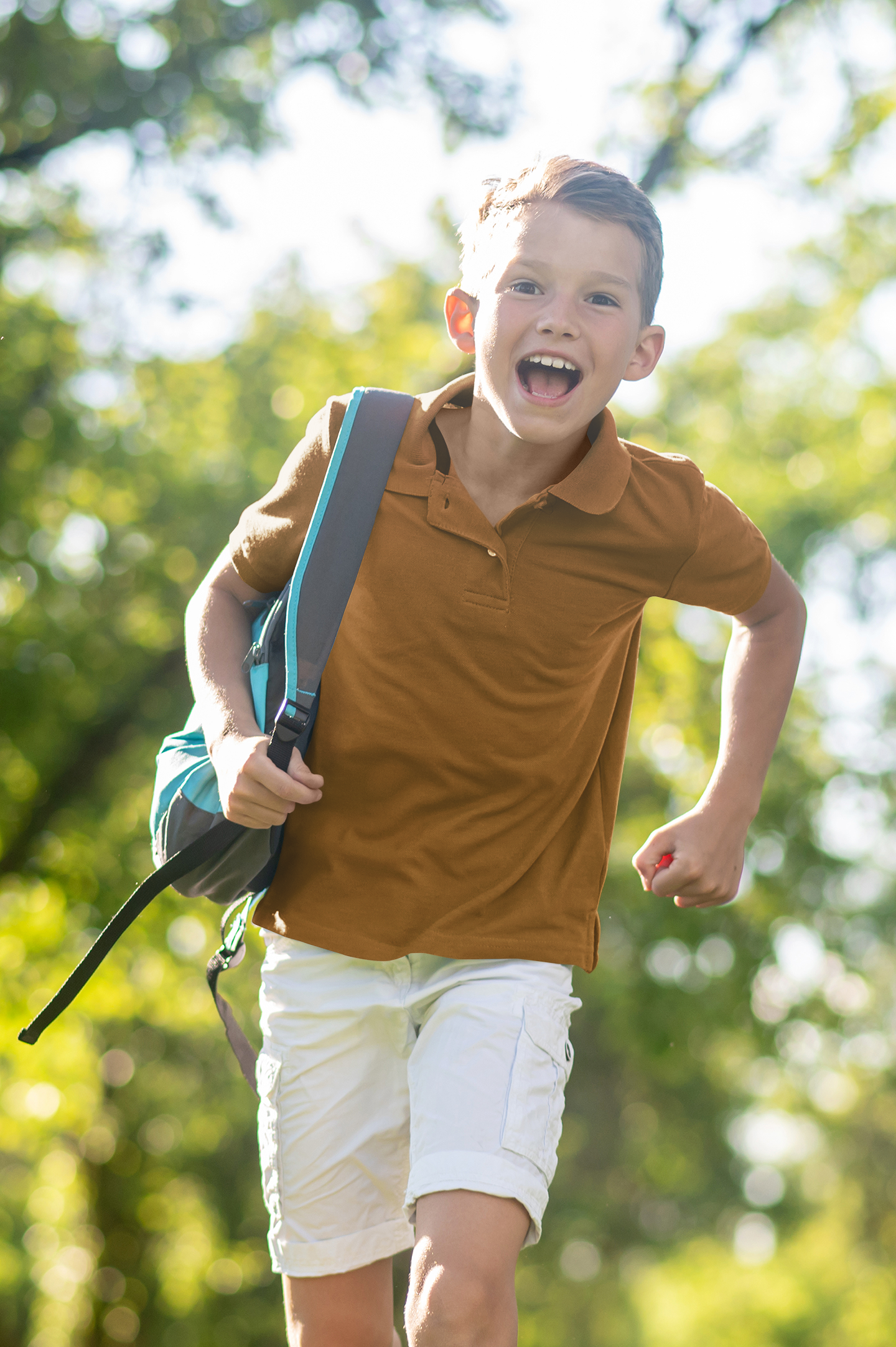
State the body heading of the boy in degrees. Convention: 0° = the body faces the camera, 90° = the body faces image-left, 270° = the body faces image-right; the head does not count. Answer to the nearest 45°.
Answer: approximately 0°
